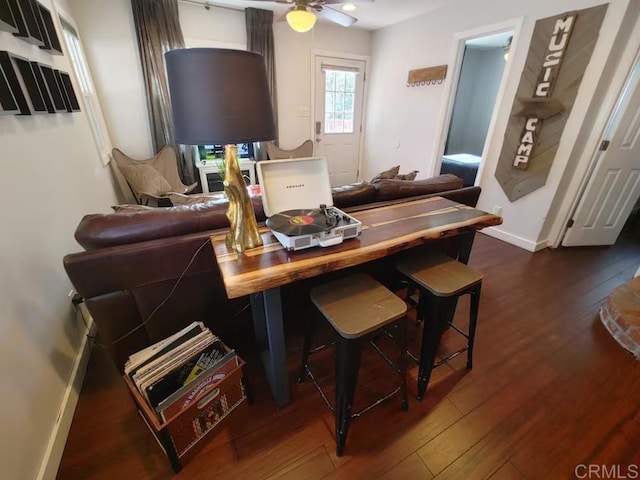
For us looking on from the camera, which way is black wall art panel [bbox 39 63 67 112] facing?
facing the viewer and to the right of the viewer

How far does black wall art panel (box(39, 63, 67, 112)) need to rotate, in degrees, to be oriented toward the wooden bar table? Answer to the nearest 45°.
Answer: approximately 45° to its right

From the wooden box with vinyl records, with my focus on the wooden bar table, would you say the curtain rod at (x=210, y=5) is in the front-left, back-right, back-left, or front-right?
front-left

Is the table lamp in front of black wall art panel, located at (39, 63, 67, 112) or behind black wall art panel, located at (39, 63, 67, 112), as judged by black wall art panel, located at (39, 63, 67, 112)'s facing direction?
in front

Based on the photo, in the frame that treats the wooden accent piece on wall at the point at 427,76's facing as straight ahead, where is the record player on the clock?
The record player is roughly at 11 o'clock from the wooden accent piece on wall.

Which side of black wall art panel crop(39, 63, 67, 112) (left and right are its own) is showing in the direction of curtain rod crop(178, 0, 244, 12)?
left

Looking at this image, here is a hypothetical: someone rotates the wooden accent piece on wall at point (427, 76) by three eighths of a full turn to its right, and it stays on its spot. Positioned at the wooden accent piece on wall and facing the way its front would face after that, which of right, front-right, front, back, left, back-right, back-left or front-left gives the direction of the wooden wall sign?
back-right

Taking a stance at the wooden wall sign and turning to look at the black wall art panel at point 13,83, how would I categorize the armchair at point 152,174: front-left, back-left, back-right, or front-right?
front-right

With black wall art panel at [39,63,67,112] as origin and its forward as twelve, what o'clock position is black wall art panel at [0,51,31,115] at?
black wall art panel at [0,51,31,115] is roughly at 2 o'clock from black wall art panel at [39,63,67,112].

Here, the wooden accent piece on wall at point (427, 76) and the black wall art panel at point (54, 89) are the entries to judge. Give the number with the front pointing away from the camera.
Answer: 0

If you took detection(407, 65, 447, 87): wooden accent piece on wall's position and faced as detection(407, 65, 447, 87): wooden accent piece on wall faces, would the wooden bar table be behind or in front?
in front

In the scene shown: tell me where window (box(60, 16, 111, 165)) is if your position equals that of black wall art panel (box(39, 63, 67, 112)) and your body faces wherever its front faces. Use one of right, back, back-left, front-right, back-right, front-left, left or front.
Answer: back-left

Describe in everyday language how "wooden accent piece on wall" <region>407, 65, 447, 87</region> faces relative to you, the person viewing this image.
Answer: facing the viewer and to the left of the viewer
